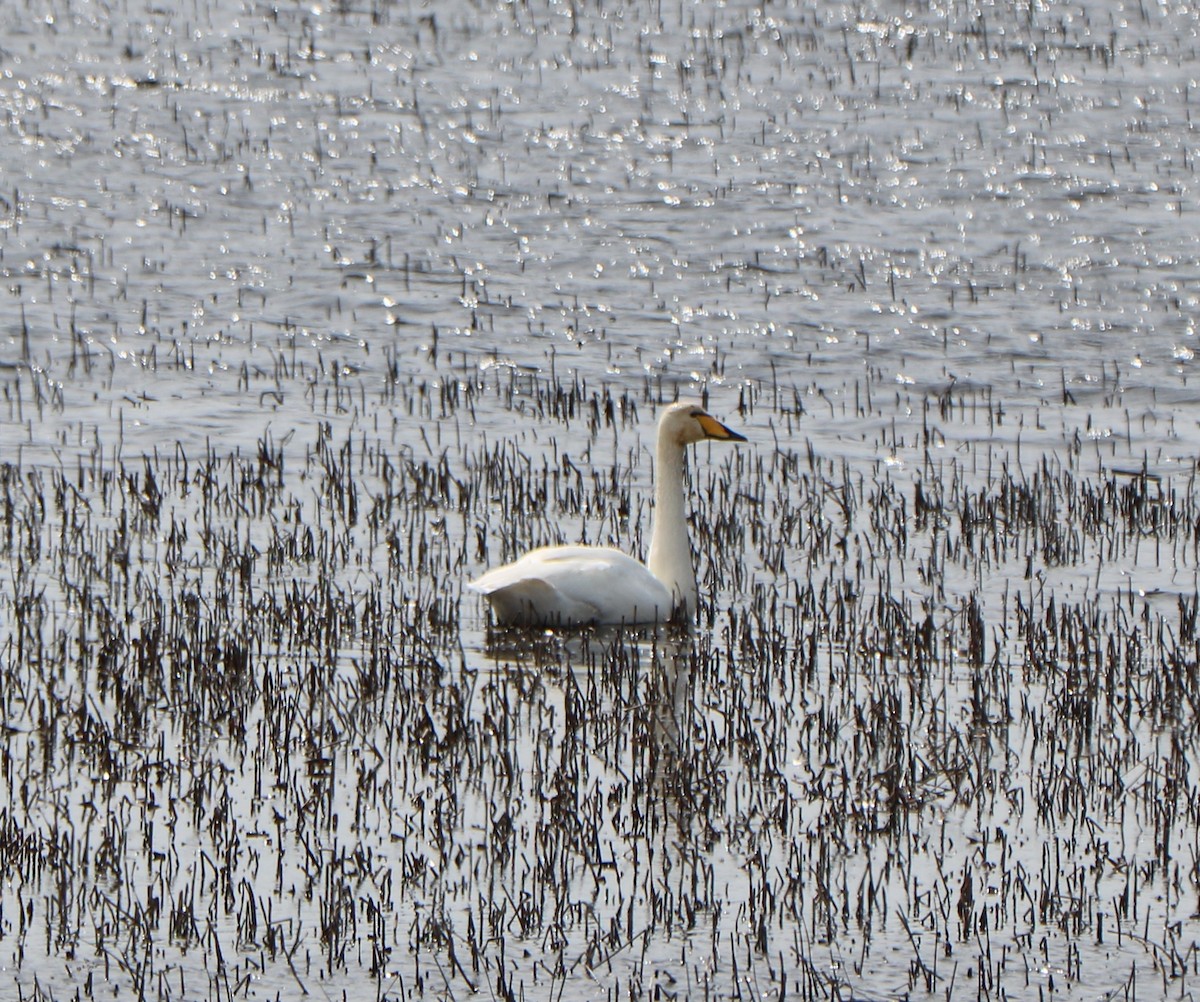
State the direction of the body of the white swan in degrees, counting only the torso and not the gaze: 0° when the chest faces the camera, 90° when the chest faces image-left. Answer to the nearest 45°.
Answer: approximately 270°
